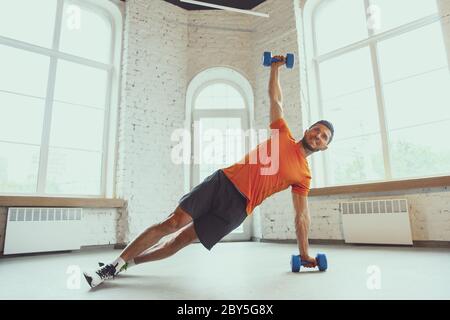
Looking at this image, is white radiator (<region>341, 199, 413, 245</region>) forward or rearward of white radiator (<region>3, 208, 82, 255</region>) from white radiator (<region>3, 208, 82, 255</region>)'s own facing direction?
forward

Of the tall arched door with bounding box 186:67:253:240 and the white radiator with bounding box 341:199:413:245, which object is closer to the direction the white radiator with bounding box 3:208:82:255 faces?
the white radiator

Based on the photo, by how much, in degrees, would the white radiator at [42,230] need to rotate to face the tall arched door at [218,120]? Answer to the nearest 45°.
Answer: approximately 45° to its left

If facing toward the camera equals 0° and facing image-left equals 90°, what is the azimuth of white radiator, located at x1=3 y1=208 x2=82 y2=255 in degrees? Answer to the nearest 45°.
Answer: approximately 315°
